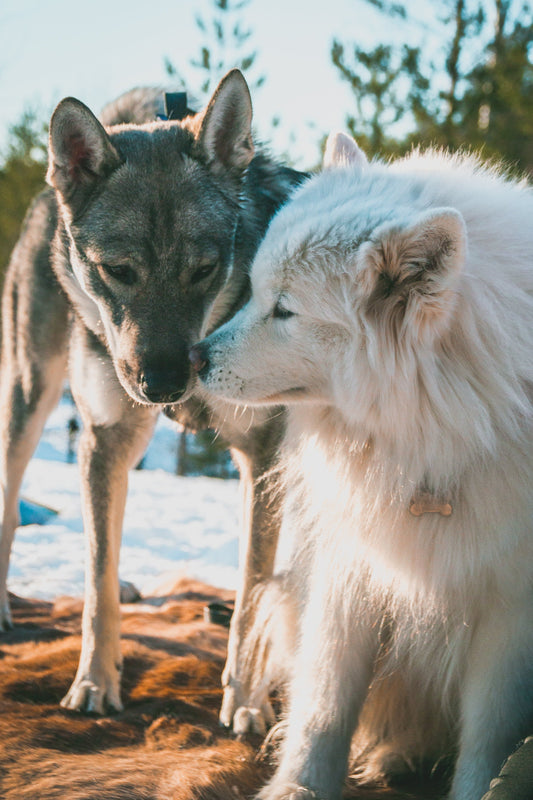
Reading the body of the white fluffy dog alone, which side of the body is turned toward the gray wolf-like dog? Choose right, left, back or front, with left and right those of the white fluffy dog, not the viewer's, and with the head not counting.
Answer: right
